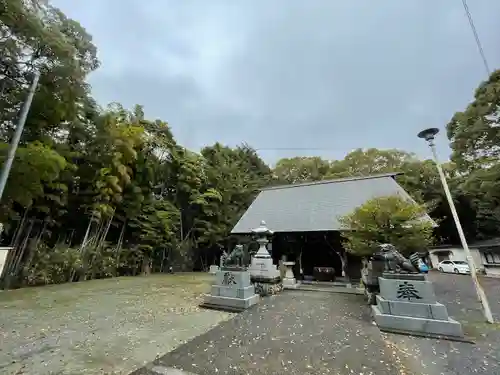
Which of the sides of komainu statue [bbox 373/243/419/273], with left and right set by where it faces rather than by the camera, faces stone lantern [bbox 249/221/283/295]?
front

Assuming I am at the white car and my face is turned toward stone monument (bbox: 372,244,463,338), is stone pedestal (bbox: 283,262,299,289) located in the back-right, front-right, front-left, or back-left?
front-right

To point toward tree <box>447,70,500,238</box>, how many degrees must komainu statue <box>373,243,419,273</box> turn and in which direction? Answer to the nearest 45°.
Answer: approximately 135° to its right

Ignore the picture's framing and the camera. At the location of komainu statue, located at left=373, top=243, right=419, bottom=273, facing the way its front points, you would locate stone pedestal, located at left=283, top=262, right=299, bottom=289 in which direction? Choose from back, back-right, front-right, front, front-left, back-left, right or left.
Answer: front-right

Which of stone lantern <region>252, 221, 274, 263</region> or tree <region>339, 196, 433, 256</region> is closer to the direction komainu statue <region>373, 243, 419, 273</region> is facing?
the stone lantern

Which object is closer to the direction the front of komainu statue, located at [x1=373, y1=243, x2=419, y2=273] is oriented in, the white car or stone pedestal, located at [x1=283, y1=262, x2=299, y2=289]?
the stone pedestal

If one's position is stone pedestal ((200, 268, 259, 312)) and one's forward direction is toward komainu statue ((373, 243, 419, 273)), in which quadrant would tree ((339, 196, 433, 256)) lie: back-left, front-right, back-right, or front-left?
front-left

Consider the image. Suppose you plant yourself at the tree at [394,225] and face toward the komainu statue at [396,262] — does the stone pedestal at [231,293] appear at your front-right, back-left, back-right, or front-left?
front-right

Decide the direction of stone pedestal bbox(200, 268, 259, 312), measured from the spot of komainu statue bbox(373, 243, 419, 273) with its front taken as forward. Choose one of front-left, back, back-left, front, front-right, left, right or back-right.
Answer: front

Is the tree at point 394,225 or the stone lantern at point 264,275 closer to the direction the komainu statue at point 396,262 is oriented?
the stone lantern

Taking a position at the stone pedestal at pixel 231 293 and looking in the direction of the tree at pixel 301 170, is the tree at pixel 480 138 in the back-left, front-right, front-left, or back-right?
front-right

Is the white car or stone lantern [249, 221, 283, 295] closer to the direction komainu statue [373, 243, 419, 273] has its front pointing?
the stone lantern

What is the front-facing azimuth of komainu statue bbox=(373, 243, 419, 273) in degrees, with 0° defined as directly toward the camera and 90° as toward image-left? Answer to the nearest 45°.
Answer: approximately 90°
